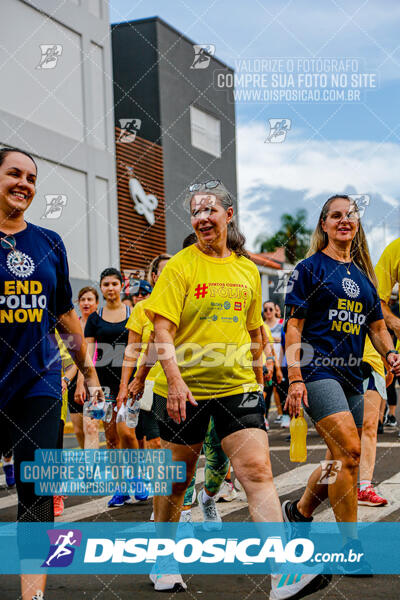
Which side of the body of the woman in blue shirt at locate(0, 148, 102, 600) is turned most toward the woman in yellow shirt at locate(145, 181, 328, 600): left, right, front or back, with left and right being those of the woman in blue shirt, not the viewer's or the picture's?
left

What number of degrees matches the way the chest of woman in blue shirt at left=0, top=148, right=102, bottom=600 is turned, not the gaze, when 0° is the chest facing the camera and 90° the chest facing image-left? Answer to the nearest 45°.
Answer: approximately 0°

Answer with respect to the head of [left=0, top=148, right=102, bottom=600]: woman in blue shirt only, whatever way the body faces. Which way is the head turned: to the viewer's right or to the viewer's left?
to the viewer's right

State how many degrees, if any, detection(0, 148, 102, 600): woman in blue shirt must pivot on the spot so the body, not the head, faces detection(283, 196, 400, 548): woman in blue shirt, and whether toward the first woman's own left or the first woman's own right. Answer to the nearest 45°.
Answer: approximately 90° to the first woman's own left
